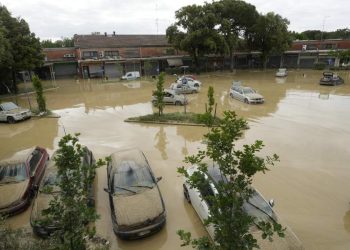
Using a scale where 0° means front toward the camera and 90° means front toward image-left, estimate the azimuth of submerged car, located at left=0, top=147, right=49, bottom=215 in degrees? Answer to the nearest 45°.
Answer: approximately 45°

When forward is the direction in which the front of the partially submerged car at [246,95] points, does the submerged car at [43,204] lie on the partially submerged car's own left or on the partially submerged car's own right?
on the partially submerged car's own right

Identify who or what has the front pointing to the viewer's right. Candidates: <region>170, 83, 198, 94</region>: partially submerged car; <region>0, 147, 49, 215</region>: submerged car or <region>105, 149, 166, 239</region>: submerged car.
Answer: the partially submerged car

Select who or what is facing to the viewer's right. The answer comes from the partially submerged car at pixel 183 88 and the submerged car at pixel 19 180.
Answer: the partially submerged car

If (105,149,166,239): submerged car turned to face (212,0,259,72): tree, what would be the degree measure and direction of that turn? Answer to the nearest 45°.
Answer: approximately 135° to its left

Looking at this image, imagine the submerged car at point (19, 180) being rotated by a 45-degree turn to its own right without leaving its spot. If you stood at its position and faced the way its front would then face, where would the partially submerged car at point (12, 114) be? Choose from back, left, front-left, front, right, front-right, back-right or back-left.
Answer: right

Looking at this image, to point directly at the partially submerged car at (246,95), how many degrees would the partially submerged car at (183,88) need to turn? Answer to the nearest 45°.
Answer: approximately 45° to its right
